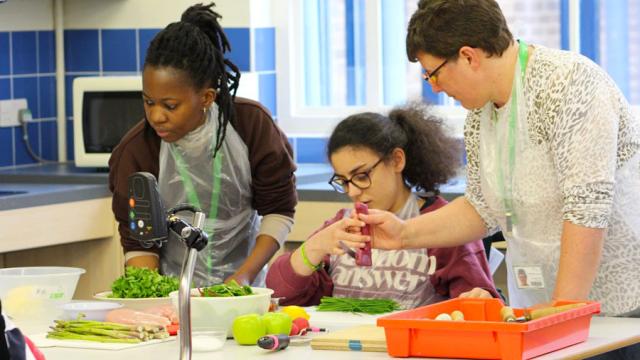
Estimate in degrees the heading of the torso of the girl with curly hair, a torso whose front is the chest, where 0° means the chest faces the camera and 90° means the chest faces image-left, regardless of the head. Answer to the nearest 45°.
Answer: approximately 45°

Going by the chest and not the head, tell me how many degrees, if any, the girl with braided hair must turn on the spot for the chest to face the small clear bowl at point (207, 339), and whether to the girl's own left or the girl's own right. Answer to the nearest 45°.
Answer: approximately 45° to the girl's own left

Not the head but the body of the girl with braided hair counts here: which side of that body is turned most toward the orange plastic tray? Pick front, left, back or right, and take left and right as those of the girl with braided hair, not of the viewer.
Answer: left

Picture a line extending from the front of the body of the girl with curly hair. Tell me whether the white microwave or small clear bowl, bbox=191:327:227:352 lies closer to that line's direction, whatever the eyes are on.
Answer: the small clear bowl

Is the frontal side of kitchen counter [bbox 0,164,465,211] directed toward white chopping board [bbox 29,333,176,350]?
yes

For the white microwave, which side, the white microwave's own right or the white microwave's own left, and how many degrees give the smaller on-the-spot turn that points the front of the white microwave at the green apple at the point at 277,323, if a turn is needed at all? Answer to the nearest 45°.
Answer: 0° — it already faces it

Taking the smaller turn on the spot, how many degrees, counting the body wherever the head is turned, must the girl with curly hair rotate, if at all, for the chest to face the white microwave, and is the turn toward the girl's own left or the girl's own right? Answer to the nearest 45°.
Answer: approximately 90° to the girl's own right

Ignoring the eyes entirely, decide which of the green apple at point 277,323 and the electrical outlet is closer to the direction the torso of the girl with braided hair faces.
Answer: the green apple

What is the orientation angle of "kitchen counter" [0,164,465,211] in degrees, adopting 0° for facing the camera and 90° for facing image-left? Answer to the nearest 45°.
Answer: approximately 0°

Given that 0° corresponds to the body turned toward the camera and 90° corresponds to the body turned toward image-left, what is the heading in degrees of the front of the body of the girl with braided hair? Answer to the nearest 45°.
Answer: approximately 45°

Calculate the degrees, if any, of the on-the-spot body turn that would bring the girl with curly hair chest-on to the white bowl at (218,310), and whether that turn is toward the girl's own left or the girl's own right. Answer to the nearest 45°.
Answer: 0° — they already face it
